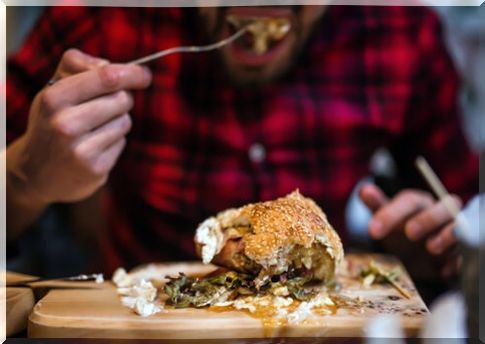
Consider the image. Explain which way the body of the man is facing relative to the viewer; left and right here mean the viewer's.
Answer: facing the viewer
